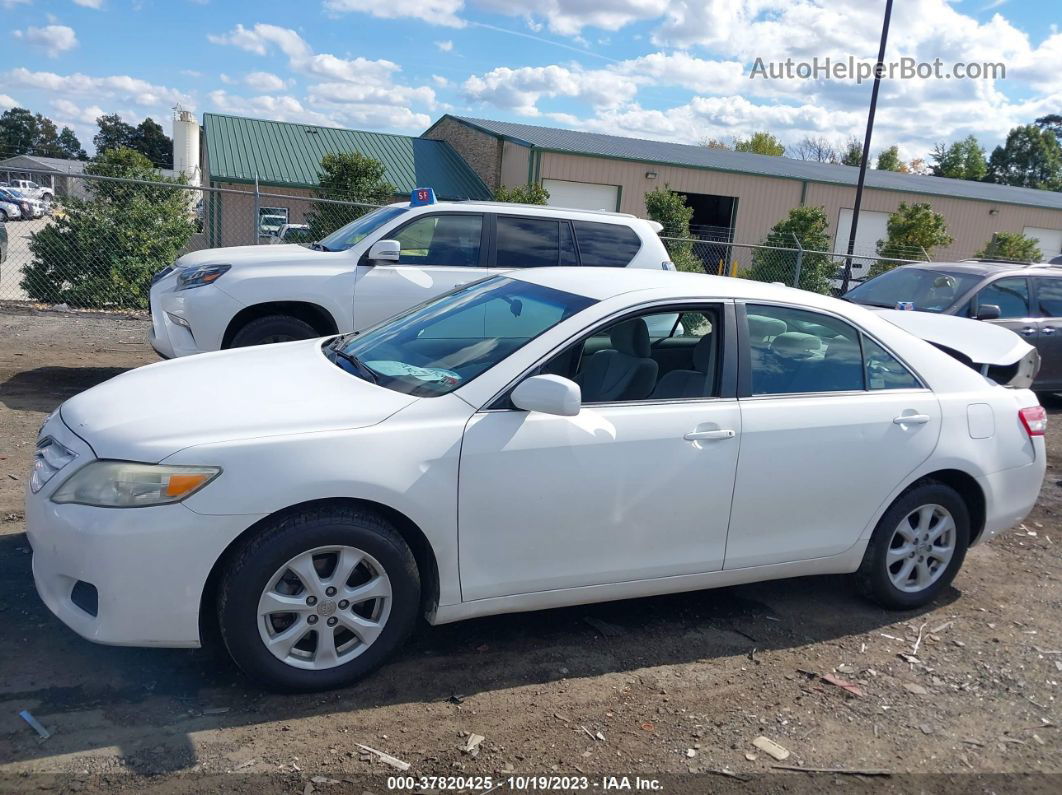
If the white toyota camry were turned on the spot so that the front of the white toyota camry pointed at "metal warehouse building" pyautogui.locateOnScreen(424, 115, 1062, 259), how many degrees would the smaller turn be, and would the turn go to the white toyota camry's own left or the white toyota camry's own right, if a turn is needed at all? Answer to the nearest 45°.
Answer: approximately 135° to the white toyota camry's own right

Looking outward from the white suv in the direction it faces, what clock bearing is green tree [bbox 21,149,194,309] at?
The green tree is roughly at 2 o'clock from the white suv.

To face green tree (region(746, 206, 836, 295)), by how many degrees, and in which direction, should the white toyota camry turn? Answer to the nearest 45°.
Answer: approximately 135° to its right

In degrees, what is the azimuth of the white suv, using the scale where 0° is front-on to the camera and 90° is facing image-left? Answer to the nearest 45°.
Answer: approximately 90°

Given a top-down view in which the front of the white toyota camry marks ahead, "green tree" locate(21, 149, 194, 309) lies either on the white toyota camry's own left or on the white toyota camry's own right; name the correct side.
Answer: on the white toyota camry's own right

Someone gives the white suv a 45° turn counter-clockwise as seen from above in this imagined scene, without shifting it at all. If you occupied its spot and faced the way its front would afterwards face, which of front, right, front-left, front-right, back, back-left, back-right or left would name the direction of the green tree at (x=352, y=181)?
back-right

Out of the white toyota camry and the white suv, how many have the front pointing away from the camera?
0

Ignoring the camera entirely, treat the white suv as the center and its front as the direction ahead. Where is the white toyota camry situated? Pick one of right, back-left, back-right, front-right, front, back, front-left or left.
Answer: left

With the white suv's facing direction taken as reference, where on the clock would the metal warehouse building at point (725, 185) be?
The metal warehouse building is roughly at 4 o'clock from the white suv.
